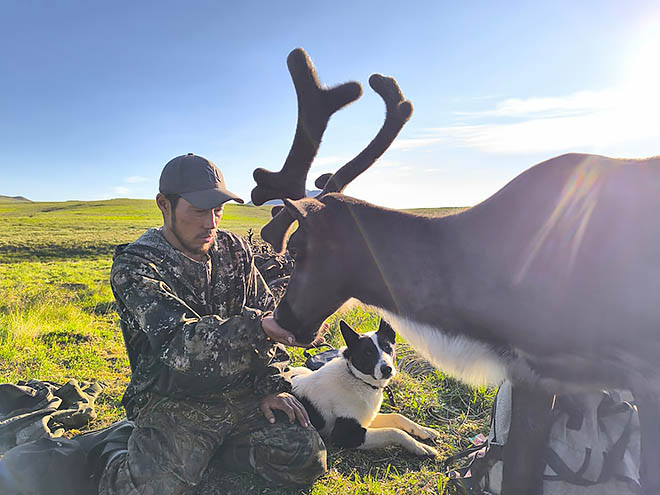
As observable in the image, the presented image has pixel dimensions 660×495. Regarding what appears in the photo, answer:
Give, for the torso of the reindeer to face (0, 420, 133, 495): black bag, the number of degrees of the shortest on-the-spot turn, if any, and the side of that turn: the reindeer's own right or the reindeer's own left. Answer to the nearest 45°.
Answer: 0° — it already faces it

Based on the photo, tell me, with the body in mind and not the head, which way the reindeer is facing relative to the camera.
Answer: to the viewer's left

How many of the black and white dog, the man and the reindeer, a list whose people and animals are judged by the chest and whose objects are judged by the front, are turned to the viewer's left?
1

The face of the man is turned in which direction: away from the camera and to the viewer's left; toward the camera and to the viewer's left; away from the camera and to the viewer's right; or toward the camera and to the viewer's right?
toward the camera and to the viewer's right

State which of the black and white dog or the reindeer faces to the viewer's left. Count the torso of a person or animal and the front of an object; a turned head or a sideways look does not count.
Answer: the reindeer

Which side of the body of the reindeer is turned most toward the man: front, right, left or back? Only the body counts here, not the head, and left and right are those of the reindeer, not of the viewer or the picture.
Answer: front

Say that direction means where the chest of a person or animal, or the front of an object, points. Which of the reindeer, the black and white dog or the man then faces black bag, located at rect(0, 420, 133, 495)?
the reindeer

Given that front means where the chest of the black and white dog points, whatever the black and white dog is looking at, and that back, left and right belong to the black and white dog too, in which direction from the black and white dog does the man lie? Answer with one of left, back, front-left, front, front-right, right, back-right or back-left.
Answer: right

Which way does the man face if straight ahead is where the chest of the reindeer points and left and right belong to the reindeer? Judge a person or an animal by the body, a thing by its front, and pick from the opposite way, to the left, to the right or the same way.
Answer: the opposite way

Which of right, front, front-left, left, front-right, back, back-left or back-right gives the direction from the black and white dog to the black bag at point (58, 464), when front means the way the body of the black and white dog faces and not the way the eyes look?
right

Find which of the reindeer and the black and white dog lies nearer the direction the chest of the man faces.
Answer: the reindeer

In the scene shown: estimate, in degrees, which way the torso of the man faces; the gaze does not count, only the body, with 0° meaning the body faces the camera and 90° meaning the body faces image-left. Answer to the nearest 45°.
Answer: approximately 315°
